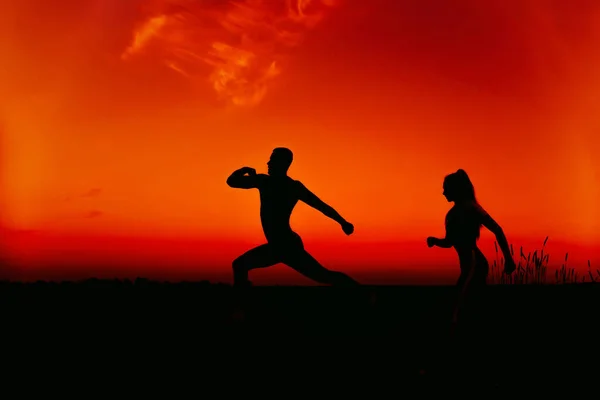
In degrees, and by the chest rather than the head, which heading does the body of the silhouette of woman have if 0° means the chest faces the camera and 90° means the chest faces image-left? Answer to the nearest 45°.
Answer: approximately 90°

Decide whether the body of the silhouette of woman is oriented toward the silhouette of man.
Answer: yes
